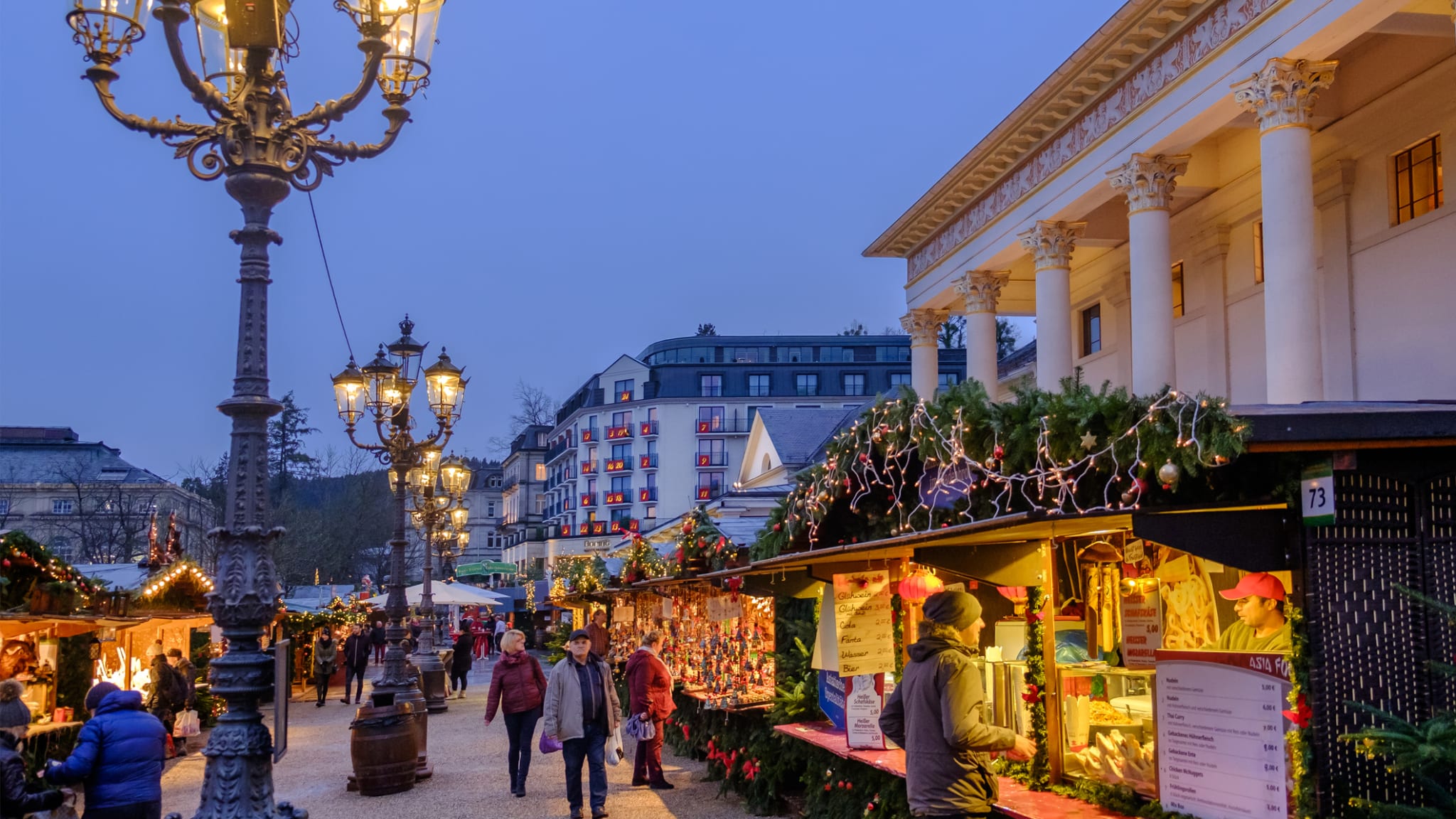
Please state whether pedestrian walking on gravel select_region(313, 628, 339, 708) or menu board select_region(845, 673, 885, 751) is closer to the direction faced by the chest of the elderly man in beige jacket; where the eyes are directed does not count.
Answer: the menu board

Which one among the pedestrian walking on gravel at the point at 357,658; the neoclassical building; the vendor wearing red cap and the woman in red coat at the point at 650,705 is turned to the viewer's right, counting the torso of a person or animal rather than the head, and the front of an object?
the woman in red coat

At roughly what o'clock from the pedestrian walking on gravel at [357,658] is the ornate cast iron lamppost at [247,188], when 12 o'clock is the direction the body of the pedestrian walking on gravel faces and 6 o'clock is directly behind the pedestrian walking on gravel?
The ornate cast iron lamppost is roughly at 12 o'clock from the pedestrian walking on gravel.

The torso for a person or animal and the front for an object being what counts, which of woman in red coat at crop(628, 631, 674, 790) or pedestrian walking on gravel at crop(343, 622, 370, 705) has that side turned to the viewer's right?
the woman in red coat

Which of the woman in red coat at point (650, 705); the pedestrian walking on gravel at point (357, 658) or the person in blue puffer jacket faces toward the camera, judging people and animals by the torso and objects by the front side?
the pedestrian walking on gravel

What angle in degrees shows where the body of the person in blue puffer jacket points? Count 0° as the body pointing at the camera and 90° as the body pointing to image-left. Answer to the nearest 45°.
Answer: approximately 135°

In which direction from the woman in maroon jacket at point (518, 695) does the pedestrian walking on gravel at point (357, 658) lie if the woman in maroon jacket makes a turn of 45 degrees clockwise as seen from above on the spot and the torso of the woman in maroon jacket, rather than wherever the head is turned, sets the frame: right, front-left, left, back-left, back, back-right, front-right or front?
back-right

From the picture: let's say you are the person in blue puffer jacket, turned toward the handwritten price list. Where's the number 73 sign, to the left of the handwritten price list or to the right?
right

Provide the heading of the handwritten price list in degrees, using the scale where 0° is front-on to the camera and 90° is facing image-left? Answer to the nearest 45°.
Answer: approximately 0°

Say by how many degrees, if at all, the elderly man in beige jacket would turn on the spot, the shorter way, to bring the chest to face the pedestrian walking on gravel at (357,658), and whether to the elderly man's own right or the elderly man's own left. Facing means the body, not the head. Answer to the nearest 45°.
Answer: approximately 180°

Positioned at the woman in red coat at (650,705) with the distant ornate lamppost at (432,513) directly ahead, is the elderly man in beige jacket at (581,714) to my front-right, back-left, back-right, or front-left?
back-left

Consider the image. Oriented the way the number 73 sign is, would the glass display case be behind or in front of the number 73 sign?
behind

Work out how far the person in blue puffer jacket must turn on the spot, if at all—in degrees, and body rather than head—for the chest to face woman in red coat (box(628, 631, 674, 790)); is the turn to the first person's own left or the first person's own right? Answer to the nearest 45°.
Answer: approximately 90° to the first person's own right

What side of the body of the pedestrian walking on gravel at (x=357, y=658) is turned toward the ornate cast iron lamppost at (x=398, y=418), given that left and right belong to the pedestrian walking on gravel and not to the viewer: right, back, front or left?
front

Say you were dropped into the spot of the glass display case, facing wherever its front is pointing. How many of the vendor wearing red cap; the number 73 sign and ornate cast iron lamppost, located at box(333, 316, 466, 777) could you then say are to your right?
1

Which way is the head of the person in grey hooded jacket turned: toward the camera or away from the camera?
away from the camera

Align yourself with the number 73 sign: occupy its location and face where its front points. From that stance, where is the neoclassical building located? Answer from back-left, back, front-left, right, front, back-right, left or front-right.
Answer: back

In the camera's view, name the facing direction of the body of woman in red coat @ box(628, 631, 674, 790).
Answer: to the viewer's right
